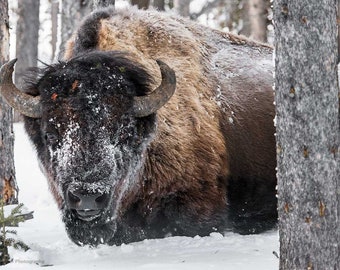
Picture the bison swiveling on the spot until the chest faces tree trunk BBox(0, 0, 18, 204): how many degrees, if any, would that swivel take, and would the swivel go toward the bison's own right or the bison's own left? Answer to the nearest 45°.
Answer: approximately 90° to the bison's own right

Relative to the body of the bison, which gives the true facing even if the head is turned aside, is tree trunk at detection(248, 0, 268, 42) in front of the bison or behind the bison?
behind

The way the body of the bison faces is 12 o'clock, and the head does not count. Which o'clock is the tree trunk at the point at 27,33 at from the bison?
The tree trunk is roughly at 4 o'clock from the bison.

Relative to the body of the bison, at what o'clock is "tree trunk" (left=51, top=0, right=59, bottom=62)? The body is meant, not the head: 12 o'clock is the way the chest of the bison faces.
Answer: The tree trunk is roughly at 4 o'clock from the bison.

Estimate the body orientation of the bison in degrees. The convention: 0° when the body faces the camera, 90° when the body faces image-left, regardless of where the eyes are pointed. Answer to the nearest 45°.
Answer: approximately 45°

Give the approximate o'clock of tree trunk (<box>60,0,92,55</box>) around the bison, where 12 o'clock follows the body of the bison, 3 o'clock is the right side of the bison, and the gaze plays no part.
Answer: The tree trunk is roughly at 4 o'clock from the bison.

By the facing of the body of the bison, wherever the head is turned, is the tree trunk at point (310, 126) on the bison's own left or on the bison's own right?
on the bison's own left

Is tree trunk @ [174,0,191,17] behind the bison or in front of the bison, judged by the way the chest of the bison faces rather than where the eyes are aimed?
behind
